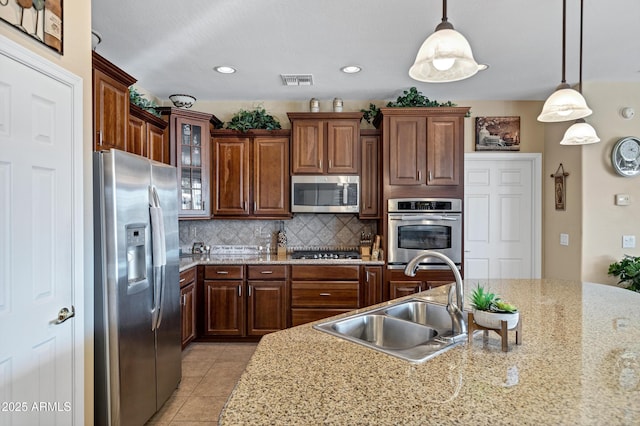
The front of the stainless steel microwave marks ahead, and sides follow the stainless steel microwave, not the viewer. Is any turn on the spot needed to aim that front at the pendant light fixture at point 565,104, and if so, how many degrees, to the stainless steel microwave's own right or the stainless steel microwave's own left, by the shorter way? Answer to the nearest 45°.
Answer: approximately 45° to the stainless steel microwave's own left

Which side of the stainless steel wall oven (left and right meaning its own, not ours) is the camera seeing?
front

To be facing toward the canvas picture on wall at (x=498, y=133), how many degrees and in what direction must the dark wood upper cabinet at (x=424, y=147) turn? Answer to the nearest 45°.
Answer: approximately 135° to its left

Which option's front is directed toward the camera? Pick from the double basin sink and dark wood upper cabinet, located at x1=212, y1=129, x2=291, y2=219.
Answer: the dark wood upper cabinet

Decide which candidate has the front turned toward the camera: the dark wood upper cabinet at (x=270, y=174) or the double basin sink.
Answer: the dark wood upper cabinet

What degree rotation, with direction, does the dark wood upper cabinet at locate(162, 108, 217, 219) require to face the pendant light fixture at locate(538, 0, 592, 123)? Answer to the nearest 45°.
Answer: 0° — it already faces it

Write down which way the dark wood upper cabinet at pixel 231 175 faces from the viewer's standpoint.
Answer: facing the viewer

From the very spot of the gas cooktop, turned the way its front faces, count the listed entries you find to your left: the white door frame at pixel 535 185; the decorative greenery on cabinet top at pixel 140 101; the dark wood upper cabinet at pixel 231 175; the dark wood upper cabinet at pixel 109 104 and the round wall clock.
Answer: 2

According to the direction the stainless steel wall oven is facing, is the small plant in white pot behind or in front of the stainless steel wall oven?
in front

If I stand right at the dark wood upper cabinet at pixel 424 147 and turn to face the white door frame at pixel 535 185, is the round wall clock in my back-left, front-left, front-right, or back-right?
front-right

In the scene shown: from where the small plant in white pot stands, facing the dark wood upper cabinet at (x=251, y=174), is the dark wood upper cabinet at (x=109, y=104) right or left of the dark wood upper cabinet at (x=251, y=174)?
left

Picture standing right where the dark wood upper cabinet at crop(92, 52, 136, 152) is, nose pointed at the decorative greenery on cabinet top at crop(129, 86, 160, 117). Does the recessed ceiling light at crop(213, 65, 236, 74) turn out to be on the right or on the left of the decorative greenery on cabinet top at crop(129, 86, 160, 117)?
right

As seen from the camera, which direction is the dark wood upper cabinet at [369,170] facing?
toward the camera

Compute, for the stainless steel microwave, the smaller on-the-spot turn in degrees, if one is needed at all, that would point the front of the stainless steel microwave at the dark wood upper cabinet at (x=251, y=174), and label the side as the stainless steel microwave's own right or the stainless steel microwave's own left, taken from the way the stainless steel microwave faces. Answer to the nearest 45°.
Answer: approximately 90° to the stainless steel microwave's own right

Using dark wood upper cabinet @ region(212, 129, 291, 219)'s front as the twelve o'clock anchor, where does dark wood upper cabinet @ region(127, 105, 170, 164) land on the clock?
dark wood upper cabinet @ region(127, 105, 170, 164) is roughly at 2 o'clock from dark wood upper cabinet @ region(212, 129, 291, 219).

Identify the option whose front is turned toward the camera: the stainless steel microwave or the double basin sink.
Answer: the stainless steel microwave

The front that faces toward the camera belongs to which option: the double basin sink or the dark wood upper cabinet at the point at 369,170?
the dark wood upper cabinet

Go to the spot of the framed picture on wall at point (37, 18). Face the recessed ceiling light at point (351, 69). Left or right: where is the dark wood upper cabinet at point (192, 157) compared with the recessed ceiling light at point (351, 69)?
left

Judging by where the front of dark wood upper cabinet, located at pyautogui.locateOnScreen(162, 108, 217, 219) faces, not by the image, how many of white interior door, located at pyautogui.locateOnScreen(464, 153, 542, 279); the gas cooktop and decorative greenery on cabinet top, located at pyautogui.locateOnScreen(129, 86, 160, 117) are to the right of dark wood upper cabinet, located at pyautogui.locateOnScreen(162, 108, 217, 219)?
1
